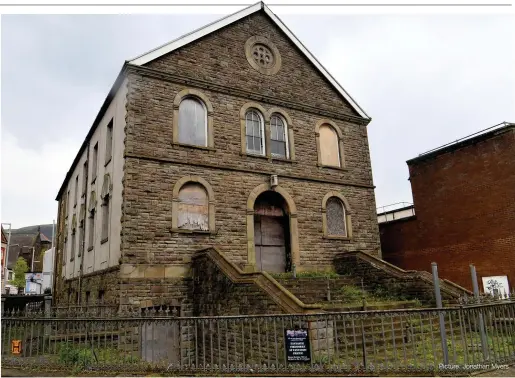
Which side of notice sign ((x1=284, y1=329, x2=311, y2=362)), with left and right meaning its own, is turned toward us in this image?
front

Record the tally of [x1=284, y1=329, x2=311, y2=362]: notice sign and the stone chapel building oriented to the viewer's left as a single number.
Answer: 0

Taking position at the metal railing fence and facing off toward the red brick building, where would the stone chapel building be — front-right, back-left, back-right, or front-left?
front-left

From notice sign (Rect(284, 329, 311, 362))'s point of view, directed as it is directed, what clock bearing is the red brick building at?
The red brick building is roughly at 7 o'clock from the notice sign.

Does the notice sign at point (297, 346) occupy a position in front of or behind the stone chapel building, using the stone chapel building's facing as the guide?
in front

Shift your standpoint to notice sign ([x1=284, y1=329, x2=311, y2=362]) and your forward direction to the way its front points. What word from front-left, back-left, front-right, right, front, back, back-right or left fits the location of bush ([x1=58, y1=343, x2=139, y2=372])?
right

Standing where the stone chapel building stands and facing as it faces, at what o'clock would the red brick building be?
The red brick building is roughly at 10 o'clock from the stone chapel building.

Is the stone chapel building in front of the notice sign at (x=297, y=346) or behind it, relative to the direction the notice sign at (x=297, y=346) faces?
behind
